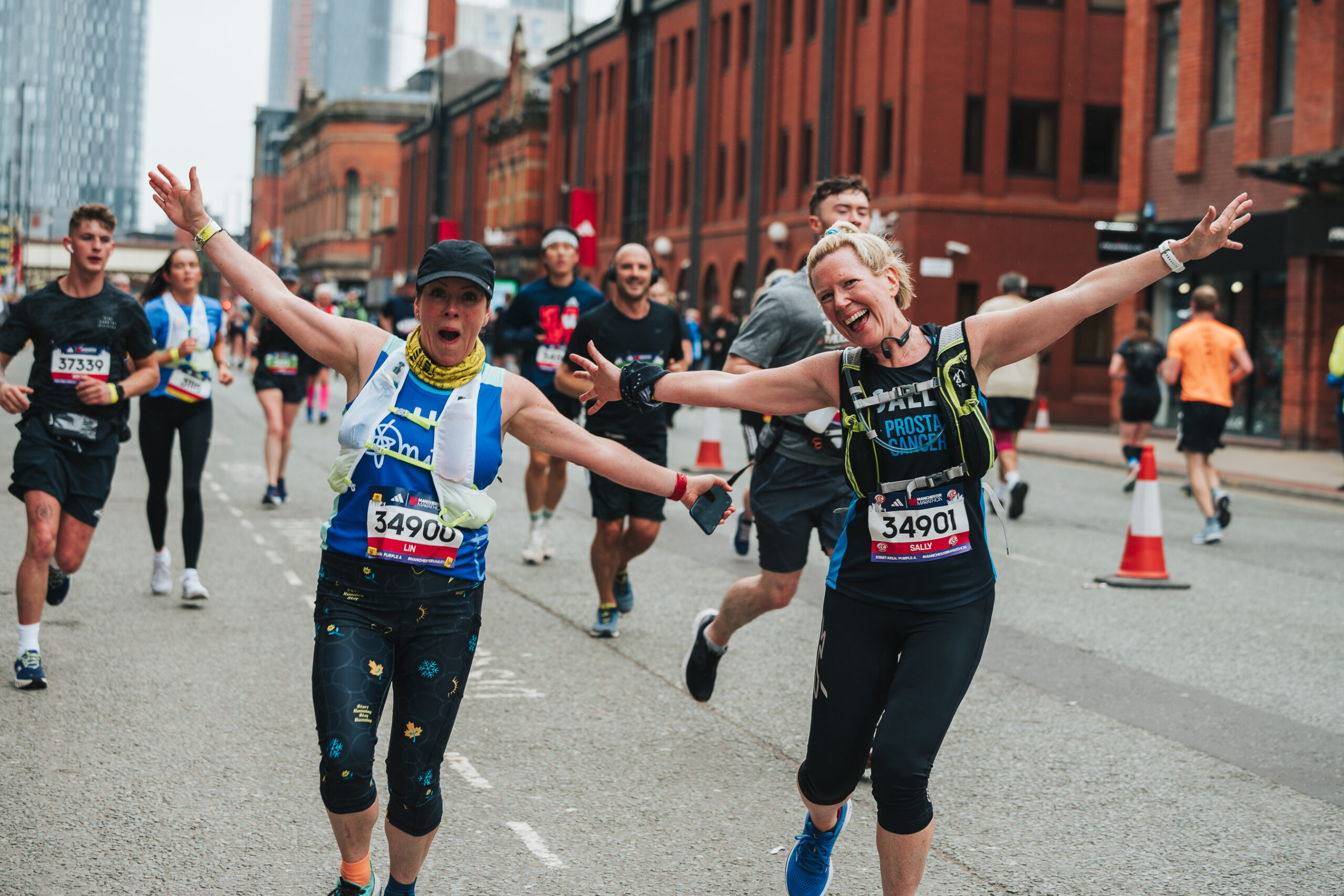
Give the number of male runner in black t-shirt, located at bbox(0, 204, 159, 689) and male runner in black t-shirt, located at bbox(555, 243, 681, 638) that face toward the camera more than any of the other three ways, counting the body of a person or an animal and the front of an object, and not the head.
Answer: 2

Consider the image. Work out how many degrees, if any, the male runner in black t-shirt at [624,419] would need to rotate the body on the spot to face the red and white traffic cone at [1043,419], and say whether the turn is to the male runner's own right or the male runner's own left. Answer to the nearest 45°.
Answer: approximately 180°

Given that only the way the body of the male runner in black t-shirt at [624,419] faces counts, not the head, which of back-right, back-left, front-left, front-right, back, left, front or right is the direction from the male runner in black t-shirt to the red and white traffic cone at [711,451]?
back

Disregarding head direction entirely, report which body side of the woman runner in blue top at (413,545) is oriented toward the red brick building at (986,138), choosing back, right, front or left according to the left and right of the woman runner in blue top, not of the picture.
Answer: back

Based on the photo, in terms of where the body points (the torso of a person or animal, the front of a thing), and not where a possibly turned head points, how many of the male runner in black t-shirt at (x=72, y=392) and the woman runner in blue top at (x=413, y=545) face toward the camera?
2

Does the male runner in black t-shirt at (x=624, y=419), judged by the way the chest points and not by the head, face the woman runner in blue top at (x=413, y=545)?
yes

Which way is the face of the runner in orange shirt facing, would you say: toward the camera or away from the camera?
away from the camera

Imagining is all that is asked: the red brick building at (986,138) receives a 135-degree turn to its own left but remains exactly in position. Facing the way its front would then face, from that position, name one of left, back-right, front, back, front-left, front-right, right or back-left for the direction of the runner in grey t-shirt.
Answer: right

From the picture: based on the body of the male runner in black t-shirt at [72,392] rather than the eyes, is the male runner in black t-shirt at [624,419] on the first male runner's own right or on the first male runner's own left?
on the first male runner's own left

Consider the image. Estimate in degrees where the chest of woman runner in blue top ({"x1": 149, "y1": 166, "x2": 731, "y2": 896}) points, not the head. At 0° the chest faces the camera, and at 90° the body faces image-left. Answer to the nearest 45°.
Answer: approximately 0°

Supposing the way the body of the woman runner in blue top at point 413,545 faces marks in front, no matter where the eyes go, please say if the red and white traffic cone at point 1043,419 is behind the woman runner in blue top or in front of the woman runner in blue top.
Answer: behind

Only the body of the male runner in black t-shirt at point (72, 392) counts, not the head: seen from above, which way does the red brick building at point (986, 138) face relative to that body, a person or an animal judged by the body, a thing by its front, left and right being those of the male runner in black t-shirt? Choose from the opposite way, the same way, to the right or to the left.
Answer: to the right
